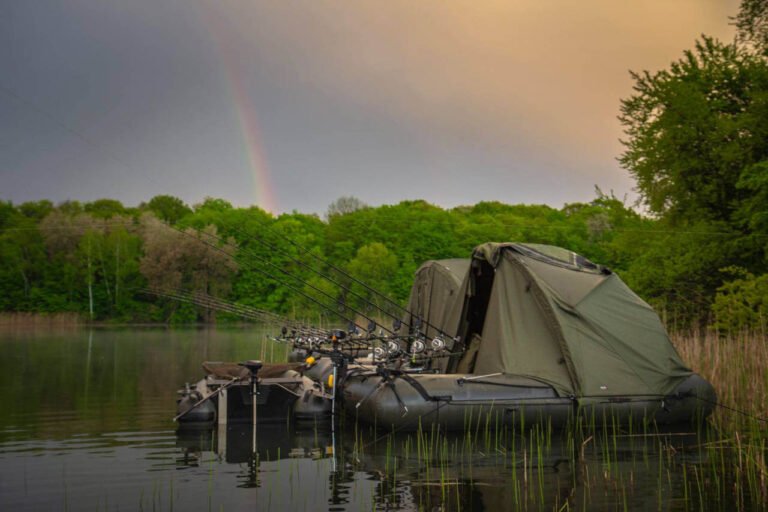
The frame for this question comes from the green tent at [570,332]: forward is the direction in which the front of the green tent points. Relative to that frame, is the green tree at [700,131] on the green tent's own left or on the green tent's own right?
on the green tent's own right

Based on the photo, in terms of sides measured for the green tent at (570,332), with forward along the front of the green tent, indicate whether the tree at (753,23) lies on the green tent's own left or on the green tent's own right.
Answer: on the green tent's own right

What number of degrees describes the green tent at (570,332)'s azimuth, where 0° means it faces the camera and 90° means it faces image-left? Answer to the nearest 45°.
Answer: approximately 90°
